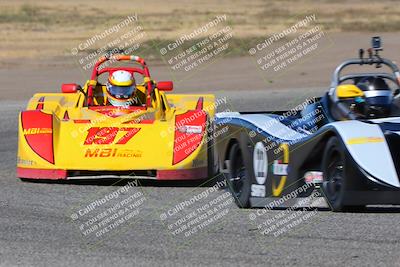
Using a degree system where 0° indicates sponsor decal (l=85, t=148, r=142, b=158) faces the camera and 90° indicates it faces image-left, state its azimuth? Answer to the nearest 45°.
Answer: approximately 0°

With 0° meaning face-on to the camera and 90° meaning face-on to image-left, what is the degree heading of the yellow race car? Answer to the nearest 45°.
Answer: approximately 0°

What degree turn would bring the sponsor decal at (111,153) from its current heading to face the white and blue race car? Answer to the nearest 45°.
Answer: approximately 45° to its left

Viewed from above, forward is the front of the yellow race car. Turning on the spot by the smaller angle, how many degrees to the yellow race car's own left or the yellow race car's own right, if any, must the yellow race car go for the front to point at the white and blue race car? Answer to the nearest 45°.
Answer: approximately 45° to the yellow race car's own left
